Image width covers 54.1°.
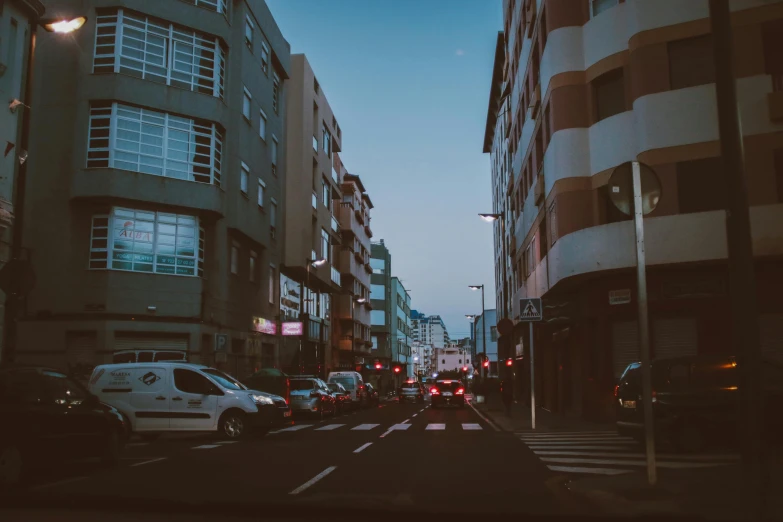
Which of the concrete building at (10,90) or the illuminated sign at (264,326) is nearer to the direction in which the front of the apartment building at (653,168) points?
the concrete building

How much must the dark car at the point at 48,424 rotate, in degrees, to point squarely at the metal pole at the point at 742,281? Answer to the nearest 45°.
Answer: approximately 90° to its right

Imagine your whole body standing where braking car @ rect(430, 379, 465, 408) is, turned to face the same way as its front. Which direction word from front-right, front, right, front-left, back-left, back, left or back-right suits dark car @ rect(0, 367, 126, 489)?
back

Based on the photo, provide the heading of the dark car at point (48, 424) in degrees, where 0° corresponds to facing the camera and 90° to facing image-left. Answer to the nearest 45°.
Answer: approximately 225°

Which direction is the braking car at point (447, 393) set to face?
away from the camera

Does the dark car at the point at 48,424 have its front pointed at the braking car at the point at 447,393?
yes

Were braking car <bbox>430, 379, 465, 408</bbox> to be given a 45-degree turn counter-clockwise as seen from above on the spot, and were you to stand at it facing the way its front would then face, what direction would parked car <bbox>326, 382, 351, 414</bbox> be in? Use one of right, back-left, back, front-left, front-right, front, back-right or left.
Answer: left

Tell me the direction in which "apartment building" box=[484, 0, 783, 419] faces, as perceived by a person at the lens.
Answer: facing the viewer and to the left of the viewer

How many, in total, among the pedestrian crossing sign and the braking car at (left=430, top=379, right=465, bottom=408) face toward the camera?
1

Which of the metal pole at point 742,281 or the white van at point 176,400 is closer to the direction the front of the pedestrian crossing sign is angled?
the metal pole

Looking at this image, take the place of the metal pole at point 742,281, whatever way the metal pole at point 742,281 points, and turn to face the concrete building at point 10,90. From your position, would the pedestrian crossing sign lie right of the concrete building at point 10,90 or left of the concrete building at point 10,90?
right

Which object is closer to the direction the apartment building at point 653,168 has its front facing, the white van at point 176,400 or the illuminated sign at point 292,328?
the white van

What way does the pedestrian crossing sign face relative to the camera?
toward the camera

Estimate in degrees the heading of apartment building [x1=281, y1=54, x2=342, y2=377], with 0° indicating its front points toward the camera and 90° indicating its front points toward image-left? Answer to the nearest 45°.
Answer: approximately 270°
